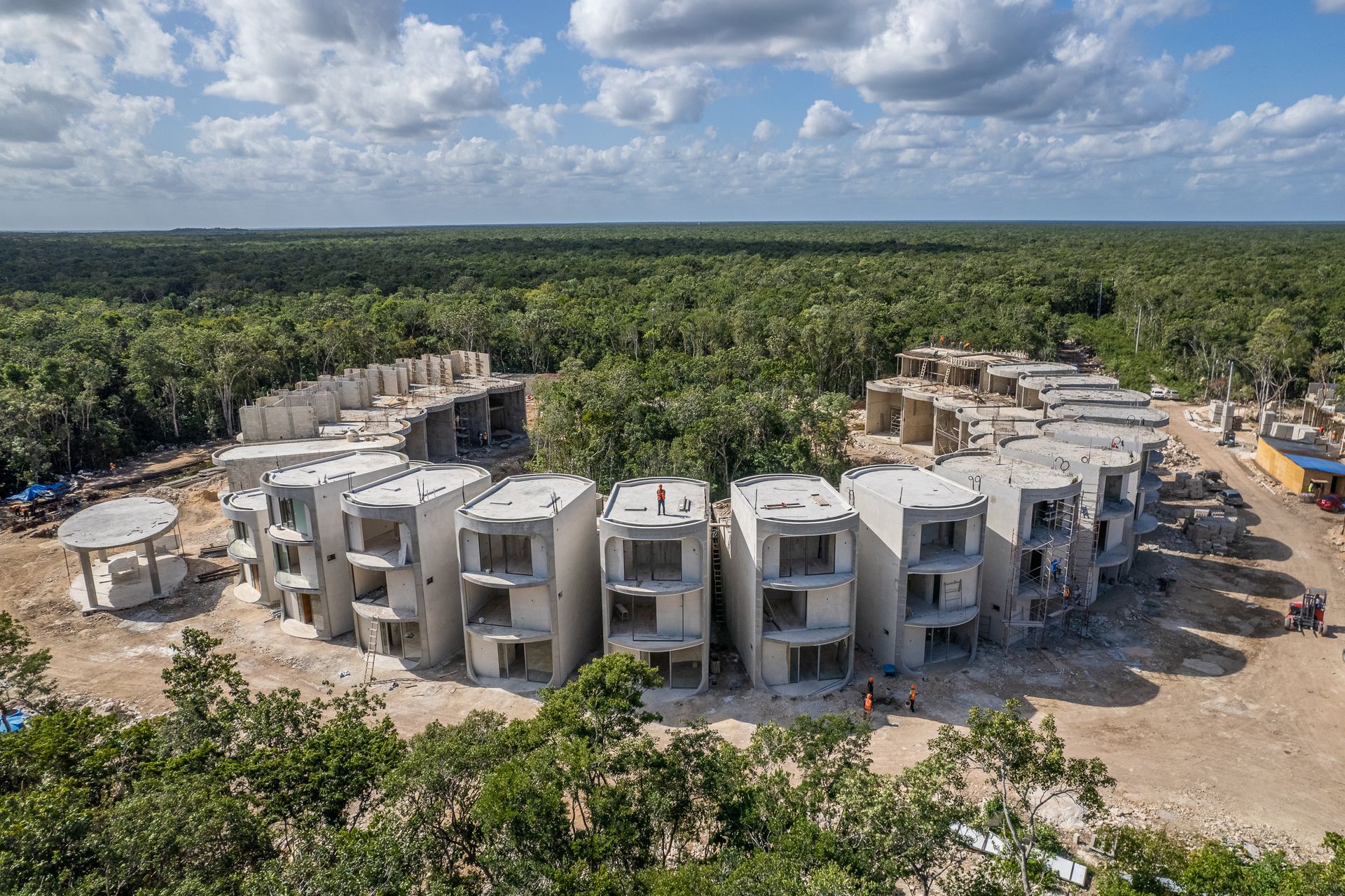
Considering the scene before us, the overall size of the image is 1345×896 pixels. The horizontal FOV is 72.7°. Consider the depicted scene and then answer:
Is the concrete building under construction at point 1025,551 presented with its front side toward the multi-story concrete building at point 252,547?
no

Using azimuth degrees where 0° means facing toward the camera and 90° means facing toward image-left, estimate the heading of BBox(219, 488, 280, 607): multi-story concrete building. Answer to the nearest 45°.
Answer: approximately 45°

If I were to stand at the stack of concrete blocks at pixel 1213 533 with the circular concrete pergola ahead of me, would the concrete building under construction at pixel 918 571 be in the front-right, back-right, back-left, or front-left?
front-left

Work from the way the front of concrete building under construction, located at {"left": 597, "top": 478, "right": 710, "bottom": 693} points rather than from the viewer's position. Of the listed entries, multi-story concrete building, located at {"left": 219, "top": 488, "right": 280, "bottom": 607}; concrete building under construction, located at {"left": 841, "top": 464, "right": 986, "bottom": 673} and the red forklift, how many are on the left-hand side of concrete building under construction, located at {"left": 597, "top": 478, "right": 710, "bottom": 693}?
2

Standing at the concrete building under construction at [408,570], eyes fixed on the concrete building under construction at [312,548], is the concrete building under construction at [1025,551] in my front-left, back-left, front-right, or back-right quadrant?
back-right

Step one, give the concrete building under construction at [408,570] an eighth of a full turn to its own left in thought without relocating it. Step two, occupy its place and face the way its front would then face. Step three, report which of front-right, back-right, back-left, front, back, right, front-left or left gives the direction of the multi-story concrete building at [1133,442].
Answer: left

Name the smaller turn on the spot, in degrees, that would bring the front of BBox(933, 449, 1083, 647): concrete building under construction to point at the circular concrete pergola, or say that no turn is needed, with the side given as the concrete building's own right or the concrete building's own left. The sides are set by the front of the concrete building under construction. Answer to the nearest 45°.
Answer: approximately 135° to the concrete building's own right

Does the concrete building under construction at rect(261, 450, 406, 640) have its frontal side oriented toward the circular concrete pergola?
no

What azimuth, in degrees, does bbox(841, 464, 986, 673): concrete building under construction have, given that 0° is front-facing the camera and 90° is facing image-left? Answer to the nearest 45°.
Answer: approximately 315°

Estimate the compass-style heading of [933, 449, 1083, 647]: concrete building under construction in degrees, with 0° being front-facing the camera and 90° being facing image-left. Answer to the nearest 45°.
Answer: approximately 315°

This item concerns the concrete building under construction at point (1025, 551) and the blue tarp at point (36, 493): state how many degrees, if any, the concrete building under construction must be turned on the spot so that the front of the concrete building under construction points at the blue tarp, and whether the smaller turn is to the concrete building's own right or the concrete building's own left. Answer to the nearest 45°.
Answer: approximately 135° to the concrete building's own right

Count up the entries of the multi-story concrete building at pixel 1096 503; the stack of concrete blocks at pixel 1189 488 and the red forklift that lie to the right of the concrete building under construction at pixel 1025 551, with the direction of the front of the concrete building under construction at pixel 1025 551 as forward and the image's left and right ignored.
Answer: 0

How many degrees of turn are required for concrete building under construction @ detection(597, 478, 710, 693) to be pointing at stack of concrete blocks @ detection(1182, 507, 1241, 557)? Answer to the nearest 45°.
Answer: approximately 135° to its left

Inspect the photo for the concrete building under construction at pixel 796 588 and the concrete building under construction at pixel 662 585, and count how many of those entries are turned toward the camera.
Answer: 2

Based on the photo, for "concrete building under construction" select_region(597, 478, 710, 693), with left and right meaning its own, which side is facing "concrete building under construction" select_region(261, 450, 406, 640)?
right

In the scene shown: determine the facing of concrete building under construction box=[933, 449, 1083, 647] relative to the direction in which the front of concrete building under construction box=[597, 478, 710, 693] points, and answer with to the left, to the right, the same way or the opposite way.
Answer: the same way

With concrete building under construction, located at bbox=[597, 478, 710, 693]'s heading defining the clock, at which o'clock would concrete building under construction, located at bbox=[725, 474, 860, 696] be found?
concrete building under construction, located at bbox=[725, 474, 860, 696] is roughly at 9 o'clock from concrete building under construction, located at bbox=[597, 478, 710, 693].

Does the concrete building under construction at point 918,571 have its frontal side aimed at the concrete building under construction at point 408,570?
no

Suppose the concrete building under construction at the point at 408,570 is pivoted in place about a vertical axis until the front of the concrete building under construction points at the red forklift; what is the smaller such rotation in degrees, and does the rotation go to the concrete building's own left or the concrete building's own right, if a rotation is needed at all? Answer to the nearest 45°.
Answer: approximately 135° to the concrete building's own left

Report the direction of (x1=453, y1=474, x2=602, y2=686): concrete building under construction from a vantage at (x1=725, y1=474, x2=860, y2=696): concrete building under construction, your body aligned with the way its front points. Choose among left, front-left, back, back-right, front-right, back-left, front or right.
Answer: right

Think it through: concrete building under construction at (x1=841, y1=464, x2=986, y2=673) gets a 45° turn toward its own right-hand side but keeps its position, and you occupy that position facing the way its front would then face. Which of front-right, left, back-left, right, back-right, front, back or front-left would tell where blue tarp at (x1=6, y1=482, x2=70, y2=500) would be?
right

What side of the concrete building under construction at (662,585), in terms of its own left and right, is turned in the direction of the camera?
front
